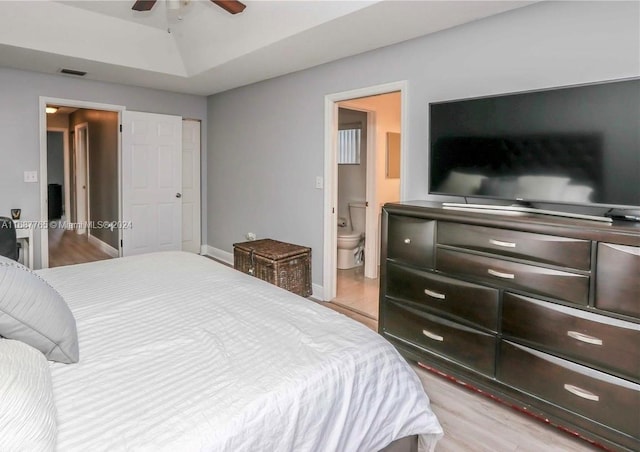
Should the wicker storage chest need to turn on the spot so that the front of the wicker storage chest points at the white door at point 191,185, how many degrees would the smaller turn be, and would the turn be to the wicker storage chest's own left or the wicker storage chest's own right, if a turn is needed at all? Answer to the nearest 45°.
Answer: approximately 90° to the wicker storage chest's own right

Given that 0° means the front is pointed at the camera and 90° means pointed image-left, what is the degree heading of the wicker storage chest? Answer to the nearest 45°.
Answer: approximately 45°

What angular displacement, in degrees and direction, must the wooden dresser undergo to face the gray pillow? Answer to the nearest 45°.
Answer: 0° — it already faces it

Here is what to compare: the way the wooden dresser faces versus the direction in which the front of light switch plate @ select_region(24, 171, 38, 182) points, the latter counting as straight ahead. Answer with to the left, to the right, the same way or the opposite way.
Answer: to the right

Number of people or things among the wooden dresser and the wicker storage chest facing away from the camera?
0

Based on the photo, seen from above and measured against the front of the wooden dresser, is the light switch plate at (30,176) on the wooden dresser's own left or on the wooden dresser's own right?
on the wooden dresser's own right

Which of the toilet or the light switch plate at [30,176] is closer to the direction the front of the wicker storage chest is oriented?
the light switch plate

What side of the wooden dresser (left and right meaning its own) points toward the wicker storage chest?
right

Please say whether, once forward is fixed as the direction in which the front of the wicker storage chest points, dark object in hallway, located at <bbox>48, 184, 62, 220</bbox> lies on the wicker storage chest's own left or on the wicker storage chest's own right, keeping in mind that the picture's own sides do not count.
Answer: on the wicker storage chest's own right

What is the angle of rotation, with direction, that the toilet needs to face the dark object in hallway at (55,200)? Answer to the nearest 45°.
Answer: approximately 90° to its right

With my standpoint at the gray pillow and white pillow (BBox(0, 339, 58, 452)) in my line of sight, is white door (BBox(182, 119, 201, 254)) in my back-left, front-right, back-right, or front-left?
back-left

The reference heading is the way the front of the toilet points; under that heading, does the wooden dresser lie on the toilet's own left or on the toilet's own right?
on the toilet's own left

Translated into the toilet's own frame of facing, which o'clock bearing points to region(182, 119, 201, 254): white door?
The white door is roughly at 2 o'clock from the toilet.
